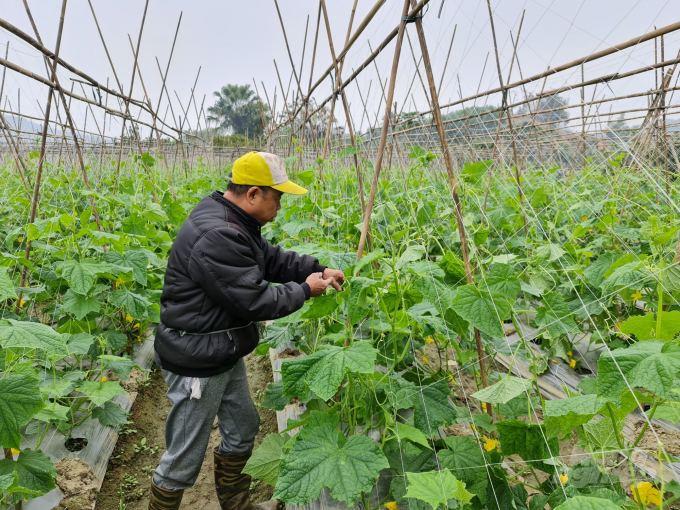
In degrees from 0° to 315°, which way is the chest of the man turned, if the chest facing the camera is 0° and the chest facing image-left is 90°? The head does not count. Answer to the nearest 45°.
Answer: approximately 270°

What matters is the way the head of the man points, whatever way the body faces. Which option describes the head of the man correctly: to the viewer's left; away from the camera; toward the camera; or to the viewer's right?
to the viewer's right
